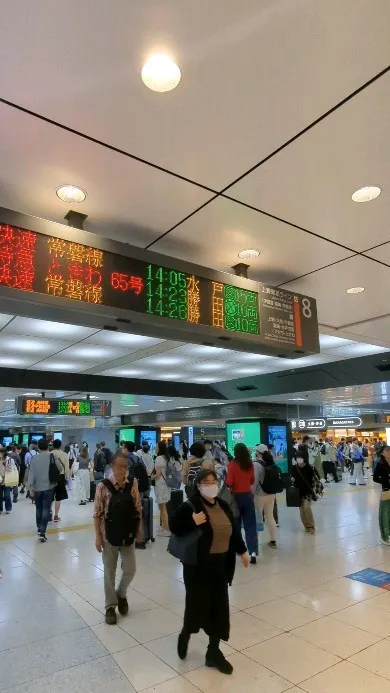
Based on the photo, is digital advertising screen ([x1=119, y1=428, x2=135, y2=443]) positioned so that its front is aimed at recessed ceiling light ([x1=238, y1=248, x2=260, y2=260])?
yes

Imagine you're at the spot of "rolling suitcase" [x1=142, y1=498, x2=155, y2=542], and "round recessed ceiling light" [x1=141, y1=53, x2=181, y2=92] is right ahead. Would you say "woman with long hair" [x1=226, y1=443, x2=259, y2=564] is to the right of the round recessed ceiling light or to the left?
left

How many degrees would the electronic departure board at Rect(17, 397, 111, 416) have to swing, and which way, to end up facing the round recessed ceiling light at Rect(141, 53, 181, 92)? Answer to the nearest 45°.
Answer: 0° — it already faces it

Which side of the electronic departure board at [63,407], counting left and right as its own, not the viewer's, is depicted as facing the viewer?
front

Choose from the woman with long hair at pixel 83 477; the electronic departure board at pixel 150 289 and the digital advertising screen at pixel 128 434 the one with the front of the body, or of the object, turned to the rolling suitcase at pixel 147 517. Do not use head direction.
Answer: the digital advertising screen

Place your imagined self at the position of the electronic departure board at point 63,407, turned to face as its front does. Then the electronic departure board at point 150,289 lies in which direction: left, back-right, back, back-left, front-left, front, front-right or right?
front

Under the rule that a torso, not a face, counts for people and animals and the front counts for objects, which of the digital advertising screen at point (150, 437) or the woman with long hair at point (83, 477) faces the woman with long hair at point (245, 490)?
the digital advertising screen

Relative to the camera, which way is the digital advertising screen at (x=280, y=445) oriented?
toward the camera

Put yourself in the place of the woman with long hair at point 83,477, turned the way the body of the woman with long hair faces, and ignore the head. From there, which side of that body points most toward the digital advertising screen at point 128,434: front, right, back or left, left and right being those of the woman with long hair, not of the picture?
front

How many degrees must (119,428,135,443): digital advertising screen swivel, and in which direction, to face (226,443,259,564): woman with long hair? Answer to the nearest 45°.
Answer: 0° — it already faces them

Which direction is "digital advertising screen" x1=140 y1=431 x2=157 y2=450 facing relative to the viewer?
toward the camera

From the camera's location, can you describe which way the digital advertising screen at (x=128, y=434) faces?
facing the viewer

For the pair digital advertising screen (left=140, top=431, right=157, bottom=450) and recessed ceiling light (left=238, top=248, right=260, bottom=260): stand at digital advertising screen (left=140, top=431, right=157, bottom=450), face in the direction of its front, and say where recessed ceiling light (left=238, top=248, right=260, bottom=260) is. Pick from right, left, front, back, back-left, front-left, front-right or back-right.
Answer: front

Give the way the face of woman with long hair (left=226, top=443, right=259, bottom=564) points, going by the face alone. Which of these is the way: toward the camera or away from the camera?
away from the camera

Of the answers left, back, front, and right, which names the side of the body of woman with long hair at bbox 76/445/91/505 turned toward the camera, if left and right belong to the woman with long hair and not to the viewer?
back

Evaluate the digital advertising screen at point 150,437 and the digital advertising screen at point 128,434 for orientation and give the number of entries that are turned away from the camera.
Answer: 0

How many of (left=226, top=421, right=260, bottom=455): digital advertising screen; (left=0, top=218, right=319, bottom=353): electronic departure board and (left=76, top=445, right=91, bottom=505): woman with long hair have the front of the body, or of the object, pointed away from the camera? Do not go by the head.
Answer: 1

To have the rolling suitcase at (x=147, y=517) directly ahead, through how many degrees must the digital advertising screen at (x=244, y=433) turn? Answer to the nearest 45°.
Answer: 0° — it already faces it
